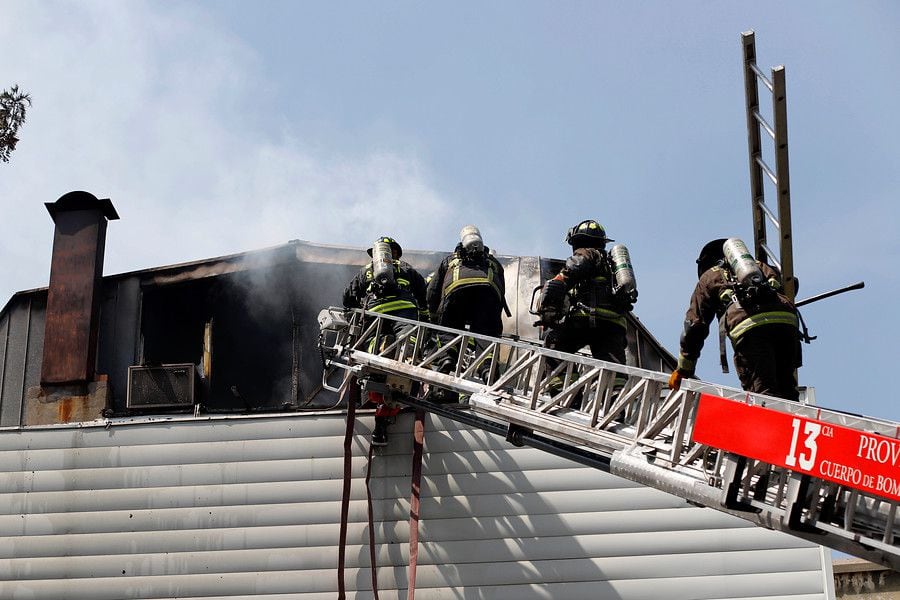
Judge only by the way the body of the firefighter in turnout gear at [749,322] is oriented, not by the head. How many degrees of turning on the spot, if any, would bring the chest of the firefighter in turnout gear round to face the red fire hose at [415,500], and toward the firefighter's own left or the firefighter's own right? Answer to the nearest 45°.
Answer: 0° — they already face it

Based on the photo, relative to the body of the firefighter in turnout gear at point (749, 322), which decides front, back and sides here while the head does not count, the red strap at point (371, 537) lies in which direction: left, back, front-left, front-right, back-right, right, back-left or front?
front

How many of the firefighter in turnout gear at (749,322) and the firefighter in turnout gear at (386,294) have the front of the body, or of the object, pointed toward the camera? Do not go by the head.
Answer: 0

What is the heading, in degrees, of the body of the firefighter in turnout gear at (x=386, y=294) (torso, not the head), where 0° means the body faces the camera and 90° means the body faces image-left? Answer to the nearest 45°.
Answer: approximately 180°

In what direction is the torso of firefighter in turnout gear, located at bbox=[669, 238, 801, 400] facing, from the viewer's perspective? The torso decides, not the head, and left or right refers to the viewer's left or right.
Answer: facing away from the viewer and to the left of the viewer

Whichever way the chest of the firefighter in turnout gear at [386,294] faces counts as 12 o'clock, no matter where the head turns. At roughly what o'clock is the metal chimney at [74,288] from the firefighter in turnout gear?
The metal chimney is roughly at 10 o'clock from the firefighter in turnout gear.

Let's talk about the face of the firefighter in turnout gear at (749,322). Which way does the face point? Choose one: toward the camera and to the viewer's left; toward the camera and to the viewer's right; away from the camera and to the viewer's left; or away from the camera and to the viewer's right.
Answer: away from the camera and to the viewer's left
